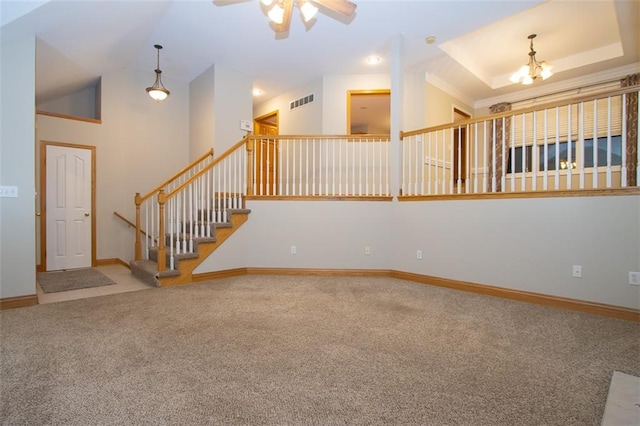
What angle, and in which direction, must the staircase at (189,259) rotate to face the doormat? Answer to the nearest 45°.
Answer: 0° — it already faces it

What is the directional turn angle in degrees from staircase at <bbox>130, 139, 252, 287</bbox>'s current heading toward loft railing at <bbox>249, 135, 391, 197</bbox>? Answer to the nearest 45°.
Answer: approximately 135° to its left

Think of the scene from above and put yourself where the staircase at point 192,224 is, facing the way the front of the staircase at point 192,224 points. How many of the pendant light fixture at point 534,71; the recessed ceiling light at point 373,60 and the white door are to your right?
1

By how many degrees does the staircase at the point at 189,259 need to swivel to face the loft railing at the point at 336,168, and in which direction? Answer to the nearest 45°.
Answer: approximately 135° to its left

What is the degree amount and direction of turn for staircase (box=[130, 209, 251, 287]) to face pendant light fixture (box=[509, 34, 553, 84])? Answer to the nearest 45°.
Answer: approximately 135° to its left

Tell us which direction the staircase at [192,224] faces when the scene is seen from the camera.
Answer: facing the viewer and to the left of the viewer

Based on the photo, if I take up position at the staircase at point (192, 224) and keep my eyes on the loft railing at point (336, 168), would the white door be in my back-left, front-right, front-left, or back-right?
back-left

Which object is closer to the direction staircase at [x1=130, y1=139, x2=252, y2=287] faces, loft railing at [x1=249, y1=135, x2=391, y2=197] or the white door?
the white door

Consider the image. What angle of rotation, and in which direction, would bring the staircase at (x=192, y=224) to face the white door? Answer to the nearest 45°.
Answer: approximately 90° to its right

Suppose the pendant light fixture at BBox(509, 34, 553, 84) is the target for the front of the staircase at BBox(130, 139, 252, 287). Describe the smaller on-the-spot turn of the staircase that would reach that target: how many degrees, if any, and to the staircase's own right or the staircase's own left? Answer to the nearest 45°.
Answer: approximately 135° to the staircase's own left
